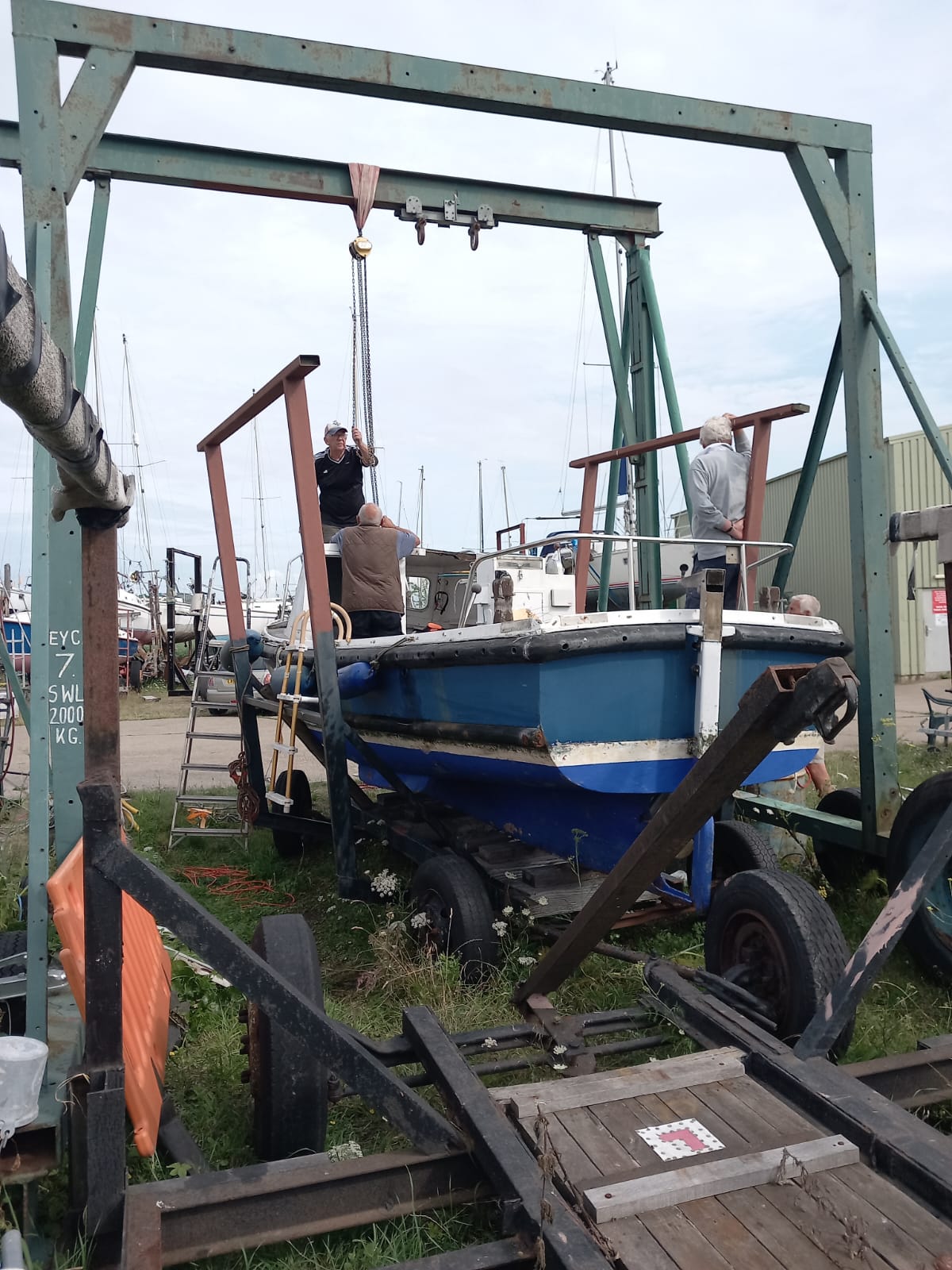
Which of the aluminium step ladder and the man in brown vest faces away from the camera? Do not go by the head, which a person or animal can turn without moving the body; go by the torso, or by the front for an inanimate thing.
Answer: the man in brown vest

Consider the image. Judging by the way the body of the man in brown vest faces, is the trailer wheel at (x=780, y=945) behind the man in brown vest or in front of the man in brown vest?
behind

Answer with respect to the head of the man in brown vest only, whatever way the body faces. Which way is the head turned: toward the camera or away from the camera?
away from the camera

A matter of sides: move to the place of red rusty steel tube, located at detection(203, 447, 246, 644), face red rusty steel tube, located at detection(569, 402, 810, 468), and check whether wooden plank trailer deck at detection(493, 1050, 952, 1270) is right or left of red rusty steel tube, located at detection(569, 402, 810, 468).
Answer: right

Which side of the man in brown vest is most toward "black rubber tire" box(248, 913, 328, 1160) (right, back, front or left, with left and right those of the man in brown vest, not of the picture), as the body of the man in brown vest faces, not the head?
back

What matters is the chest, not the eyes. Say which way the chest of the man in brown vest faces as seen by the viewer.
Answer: away from the camera

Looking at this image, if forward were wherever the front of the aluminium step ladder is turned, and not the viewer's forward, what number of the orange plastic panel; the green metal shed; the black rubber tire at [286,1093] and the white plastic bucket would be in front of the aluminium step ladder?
3

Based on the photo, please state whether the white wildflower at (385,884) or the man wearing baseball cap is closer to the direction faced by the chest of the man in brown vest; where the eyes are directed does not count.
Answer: the man wearing baseball cap

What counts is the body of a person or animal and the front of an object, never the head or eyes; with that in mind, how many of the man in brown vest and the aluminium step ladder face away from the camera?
1

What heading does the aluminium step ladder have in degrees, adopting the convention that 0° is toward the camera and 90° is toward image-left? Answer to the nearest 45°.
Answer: approximately 0°

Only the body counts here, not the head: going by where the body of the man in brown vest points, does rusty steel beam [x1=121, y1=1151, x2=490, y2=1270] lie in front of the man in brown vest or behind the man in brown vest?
behind

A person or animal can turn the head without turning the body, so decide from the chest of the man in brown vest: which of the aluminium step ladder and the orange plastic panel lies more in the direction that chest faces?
the aluminium step ladder
